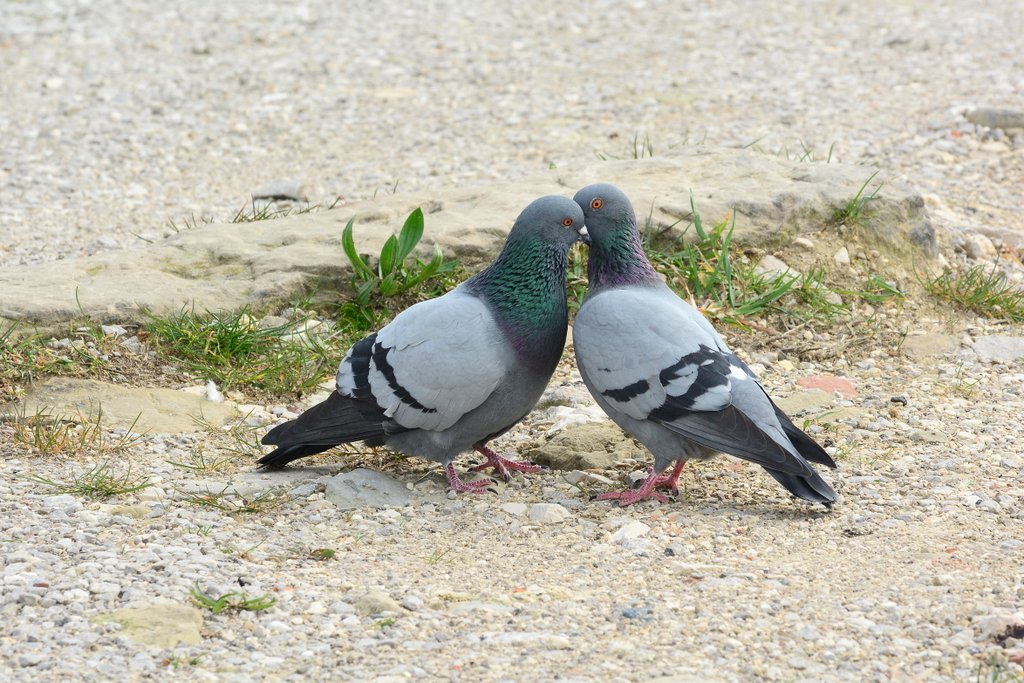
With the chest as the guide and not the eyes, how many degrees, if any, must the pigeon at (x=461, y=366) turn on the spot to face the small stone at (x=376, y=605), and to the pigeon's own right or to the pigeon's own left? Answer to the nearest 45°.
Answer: approximately 90° to the pigeon's own right

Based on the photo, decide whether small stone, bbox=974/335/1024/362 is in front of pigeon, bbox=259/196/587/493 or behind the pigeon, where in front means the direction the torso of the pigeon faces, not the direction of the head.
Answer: in front

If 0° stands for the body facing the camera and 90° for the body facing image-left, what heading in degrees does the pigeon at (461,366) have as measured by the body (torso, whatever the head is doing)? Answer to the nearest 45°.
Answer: approximately 270°

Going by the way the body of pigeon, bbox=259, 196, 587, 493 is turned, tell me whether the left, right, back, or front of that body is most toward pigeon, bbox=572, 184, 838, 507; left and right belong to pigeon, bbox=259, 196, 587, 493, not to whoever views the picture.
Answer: front

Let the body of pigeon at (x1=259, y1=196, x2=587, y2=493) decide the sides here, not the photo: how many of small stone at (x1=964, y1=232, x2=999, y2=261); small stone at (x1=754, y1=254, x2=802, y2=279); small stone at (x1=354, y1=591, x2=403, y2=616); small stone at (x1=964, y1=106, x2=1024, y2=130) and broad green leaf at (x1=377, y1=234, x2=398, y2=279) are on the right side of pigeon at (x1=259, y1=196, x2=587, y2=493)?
1

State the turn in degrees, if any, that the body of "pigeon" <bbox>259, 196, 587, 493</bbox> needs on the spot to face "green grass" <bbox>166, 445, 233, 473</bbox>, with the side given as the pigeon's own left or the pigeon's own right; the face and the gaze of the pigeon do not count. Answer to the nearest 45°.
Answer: approximately 180°

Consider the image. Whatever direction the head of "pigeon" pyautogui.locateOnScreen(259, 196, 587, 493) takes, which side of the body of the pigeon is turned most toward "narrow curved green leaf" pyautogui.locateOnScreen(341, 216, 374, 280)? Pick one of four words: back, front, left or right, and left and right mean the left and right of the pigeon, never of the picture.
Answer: left

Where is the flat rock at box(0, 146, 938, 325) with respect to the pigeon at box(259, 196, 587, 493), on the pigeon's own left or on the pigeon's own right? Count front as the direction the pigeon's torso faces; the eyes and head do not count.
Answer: on the pigeon's own left

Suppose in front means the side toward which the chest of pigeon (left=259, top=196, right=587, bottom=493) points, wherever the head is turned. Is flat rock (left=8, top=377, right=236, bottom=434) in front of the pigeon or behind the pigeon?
behind

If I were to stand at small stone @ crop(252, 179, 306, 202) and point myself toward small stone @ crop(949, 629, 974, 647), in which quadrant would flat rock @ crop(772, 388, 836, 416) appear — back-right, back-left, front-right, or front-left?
front-left

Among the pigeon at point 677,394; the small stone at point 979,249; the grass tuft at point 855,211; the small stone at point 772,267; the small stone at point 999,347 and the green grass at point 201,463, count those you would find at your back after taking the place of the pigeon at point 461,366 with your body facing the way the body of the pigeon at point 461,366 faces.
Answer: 1

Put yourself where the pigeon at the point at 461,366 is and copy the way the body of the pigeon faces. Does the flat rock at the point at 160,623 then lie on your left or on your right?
on your right

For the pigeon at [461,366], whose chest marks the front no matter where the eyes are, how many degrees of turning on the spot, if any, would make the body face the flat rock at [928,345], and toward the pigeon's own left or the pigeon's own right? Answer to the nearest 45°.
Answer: approximately 45° to the pigeon's own left

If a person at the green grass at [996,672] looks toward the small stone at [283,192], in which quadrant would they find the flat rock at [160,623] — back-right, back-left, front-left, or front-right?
front-left

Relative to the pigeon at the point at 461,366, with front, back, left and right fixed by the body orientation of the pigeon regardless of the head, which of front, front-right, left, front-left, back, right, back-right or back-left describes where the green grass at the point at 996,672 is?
front-right

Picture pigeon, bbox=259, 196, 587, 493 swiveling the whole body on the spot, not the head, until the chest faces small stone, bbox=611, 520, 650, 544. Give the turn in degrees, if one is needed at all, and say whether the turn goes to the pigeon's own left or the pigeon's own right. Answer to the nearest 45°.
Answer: approximately 45° to the pigeon's own right

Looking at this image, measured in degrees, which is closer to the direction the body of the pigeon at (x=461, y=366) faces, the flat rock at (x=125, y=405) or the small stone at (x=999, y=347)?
the small stone

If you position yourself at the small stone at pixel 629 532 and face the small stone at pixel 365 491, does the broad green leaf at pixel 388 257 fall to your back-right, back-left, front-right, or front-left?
front-right

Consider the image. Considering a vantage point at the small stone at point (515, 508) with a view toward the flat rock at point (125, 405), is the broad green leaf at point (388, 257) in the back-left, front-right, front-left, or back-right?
front-right
